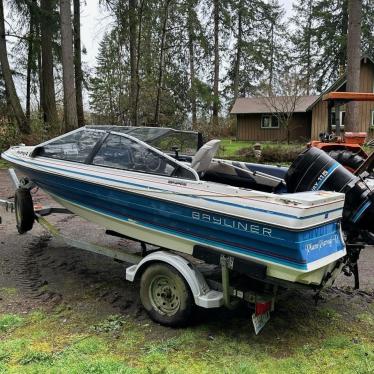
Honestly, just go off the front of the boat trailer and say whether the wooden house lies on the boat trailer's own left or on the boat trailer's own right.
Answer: on the boat trailer's own right

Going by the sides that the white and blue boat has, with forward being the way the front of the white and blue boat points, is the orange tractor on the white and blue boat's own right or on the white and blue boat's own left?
on the white and blue boat's own right

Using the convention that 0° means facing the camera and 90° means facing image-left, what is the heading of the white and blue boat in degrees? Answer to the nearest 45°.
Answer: approximately 135°

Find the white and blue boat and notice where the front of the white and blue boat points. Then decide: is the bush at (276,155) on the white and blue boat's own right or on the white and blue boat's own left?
on the white and blue boat's own right

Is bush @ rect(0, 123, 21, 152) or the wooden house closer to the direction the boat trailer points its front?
the bush

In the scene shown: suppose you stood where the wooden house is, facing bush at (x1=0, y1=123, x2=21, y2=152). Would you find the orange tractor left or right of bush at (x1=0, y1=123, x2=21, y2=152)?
left

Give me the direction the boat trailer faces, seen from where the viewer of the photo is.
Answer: facing away from the viewer and to the left of the viewer
